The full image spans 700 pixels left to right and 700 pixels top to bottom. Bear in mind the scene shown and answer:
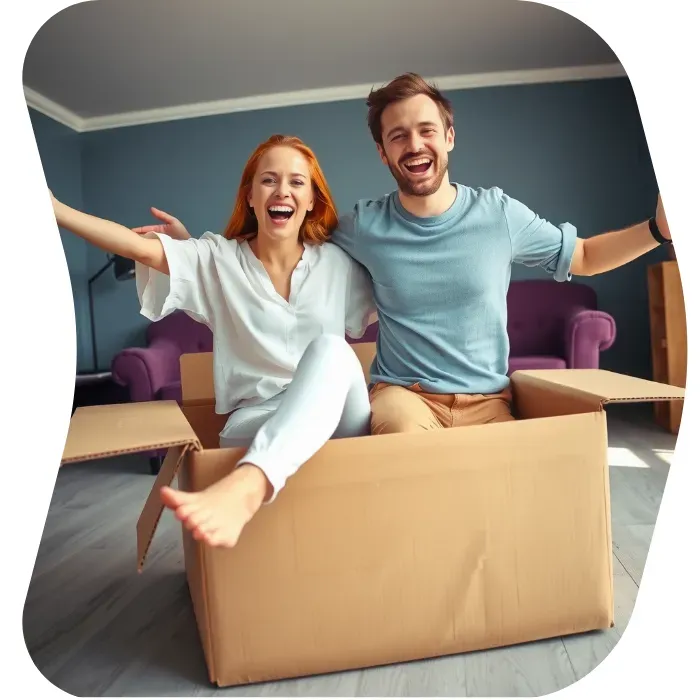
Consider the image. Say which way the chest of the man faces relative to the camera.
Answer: toward the camera

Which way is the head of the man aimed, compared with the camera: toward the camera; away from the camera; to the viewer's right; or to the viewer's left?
toward the camera

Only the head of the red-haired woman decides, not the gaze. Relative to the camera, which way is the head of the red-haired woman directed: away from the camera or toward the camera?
toward the camera

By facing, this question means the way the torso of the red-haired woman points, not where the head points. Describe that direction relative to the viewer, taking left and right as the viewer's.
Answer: facing the viewer

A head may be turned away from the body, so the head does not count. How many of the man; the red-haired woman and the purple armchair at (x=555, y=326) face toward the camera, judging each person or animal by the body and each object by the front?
3

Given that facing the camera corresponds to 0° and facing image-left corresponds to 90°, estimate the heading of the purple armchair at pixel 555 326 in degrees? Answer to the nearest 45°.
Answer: approximately 0°

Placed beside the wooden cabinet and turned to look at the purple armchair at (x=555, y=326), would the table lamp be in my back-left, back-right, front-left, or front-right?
front-left
